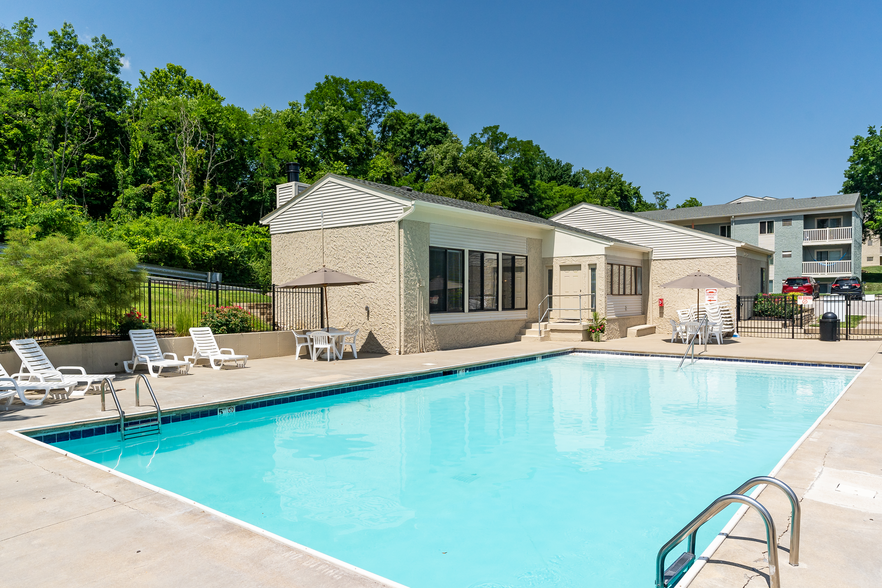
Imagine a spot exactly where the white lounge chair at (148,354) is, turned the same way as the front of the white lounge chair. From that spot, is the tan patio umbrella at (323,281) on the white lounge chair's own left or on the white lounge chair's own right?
on the white lounge chair's own left

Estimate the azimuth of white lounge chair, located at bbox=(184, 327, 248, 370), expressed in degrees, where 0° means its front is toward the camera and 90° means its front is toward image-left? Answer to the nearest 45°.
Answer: approximately 315°

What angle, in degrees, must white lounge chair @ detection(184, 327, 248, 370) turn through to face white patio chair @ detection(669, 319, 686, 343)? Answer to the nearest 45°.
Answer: approximately 45° to its left

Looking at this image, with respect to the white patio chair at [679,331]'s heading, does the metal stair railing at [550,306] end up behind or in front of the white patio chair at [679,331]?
behind

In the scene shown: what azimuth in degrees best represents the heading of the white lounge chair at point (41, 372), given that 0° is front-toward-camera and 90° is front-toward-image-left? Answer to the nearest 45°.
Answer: approximately 315°

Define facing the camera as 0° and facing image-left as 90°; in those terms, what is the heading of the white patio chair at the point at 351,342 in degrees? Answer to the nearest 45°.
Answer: approximately 90°

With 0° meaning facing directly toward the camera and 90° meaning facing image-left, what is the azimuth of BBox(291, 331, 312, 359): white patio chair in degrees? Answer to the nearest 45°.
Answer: approximately 270°

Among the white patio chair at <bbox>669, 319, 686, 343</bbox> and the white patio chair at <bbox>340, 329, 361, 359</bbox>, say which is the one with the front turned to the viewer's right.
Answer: the white patio chair at <bbox>669, 319, 686, 343</bbox>

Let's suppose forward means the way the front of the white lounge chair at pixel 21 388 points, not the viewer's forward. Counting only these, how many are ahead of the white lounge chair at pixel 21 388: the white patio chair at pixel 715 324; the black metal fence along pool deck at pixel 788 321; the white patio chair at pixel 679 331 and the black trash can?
4

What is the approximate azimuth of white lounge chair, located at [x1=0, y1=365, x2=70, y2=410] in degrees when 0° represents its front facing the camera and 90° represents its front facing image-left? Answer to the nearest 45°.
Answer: approximately 270°

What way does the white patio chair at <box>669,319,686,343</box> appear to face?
to the viewer's right

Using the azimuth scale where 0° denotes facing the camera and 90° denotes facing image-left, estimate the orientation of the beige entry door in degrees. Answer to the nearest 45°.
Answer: approximately 0°

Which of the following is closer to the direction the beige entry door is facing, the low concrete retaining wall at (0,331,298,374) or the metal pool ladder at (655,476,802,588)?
the metal pool ladder

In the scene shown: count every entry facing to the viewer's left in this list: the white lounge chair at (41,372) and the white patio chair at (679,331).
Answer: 0

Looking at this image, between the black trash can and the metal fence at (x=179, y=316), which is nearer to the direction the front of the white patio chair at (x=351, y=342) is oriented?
the metal fence

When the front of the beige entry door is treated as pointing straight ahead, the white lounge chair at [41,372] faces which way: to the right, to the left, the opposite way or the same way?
to the left

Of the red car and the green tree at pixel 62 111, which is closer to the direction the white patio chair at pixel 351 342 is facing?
the green tree
